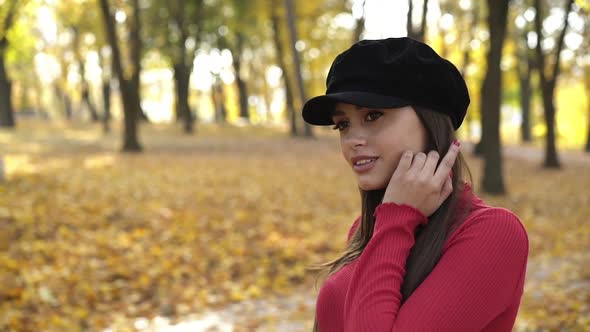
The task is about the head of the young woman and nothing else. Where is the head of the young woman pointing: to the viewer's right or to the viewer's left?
to the viewer's left

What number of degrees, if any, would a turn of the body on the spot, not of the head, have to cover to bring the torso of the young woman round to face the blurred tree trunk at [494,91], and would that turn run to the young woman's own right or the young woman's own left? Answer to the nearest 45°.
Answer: approximately 135° to the young woman's own right

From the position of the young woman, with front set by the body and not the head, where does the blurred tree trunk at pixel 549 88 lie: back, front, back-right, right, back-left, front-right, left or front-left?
back-right

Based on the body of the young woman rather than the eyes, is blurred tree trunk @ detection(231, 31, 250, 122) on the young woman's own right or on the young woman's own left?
on the young woman's own right

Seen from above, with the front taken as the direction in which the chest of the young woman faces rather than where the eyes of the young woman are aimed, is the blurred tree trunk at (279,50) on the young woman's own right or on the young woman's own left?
on the young woman's own right

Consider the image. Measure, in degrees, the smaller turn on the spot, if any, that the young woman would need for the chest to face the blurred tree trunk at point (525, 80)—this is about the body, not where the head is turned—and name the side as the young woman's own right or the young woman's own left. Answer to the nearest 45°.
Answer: approximately 135° to the young woman's own right

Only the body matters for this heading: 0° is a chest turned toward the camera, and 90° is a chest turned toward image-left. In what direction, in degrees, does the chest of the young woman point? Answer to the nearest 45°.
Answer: approximately 45°

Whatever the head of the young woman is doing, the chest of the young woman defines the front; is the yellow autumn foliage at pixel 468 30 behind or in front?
behind

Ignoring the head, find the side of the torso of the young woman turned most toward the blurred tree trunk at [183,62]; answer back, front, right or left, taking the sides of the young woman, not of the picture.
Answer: right

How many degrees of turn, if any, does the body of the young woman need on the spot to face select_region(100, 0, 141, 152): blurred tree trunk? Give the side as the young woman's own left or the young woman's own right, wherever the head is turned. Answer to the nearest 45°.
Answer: approximately 90° to the young woman's own right
